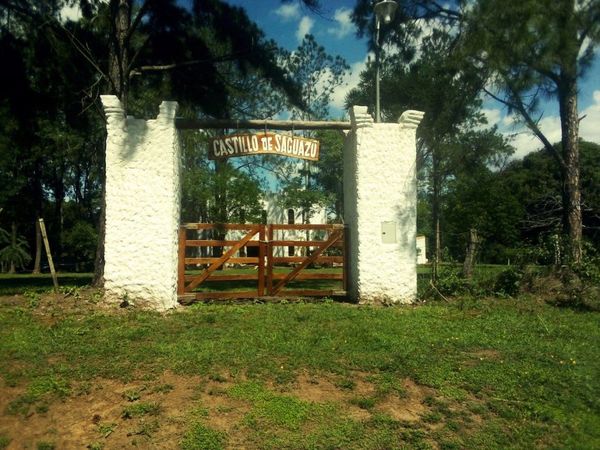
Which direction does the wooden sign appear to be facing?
toward the camera

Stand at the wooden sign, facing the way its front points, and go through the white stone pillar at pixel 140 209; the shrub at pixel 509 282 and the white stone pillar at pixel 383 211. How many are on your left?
2

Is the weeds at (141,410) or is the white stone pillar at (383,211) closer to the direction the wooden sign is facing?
the weeds

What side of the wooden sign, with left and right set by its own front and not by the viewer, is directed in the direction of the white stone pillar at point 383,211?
left

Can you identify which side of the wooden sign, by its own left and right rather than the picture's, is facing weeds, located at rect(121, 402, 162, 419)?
front

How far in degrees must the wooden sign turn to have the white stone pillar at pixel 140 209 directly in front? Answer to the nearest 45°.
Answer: approximately 90° to its right

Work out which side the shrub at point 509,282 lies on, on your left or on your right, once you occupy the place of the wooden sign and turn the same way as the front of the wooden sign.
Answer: on your left
